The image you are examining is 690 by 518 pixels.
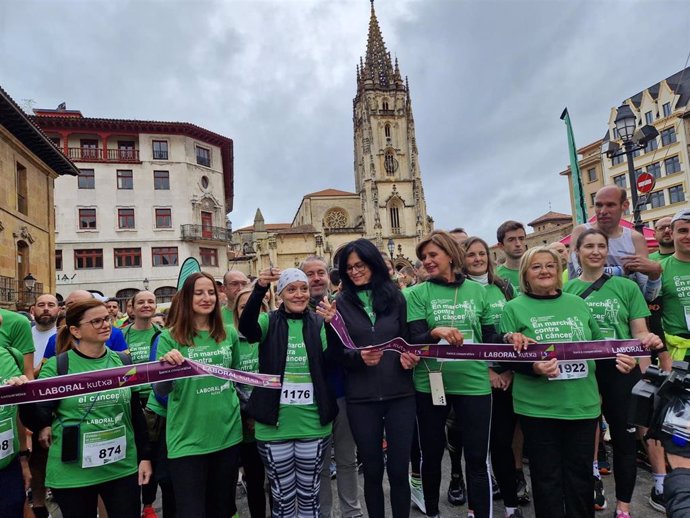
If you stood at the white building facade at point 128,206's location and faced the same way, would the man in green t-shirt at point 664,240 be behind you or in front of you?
in front

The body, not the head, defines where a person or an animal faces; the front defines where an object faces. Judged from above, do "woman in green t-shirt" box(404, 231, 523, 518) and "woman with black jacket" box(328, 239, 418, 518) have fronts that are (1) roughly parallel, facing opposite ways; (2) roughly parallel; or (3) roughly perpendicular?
roughly parallel

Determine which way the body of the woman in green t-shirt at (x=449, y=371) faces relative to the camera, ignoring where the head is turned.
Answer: toward the camera

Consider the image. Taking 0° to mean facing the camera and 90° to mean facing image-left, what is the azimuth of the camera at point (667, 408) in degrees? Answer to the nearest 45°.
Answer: approximately 135°

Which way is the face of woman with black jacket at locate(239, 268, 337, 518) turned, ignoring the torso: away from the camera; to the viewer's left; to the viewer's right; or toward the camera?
toward the camera

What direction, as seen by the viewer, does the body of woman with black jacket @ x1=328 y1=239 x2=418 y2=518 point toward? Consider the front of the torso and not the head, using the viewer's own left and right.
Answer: facing the viewer

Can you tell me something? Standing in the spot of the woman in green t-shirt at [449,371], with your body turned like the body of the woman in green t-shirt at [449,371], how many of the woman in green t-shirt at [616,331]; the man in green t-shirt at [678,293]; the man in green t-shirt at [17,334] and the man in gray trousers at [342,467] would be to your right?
2

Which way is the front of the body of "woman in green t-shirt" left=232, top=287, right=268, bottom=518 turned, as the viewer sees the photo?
toward the camera

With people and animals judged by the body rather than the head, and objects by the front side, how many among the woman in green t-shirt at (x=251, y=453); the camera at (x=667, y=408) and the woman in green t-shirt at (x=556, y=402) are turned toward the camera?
2

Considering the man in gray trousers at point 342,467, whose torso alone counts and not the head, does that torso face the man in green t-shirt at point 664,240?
no

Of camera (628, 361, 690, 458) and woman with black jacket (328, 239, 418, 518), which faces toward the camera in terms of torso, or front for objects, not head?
the woman with black jacket

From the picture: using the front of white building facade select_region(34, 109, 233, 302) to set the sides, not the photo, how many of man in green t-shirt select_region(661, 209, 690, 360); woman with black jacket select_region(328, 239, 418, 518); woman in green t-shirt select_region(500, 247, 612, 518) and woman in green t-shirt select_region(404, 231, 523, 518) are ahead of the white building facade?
4

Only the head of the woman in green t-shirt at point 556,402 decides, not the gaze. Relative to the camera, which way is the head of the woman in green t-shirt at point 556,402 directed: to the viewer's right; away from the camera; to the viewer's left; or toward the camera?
toward the camera

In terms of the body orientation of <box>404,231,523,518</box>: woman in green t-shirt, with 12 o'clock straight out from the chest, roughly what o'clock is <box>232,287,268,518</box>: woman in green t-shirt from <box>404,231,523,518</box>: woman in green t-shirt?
<box>232,287,268,518</box>: woman in green t-shirt is roughly at 3 o'clock from <box>404,231,523,518</box>: woman in green t-shirt.

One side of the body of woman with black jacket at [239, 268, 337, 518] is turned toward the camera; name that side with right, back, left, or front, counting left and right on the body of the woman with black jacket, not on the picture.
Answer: front

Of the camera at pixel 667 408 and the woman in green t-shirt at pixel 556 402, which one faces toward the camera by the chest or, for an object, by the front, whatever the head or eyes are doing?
the woman in green t-shirt

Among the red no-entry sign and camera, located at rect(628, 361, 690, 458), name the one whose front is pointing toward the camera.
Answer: the red no-entry sign
